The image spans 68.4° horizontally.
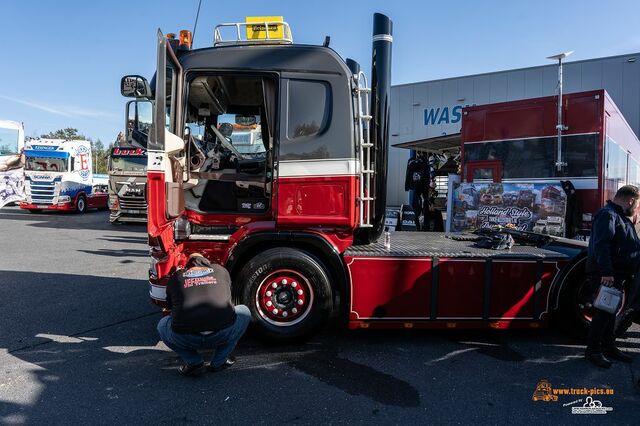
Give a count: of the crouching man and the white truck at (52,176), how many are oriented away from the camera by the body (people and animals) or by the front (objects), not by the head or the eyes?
1

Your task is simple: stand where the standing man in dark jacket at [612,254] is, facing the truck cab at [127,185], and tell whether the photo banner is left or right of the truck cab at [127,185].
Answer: right

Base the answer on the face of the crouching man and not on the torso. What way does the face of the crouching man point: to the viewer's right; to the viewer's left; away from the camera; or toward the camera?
away from the camera

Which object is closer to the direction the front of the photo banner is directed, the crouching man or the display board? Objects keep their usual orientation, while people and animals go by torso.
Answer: the crouching man

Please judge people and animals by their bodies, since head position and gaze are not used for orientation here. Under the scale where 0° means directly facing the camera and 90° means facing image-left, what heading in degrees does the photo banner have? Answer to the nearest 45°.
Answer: approximately 0°

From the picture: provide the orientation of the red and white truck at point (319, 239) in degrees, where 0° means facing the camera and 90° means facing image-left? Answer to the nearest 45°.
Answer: approximately 90°

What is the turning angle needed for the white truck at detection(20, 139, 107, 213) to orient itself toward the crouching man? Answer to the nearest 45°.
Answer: approximately 45° to its left

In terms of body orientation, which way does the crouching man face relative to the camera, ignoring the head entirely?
away from the camera

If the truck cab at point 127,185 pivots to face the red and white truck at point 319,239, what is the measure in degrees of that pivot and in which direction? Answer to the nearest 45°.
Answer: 0° — it already faces it

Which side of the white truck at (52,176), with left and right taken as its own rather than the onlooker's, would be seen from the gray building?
left

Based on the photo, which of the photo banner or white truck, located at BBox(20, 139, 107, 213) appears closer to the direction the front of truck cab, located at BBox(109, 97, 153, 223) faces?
the photo banner

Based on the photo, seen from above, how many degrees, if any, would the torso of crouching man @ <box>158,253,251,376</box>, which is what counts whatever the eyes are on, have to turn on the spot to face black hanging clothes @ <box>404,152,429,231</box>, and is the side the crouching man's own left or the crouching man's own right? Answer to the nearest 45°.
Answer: approximately 45° to the crouching man's own right
